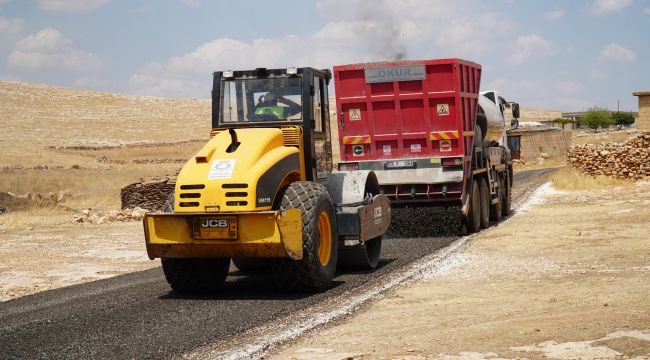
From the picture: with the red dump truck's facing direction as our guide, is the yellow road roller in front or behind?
behind

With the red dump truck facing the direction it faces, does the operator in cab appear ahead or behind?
behind

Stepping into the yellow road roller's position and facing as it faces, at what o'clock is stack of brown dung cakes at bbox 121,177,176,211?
The stack of brown dung cakes is roughly at 10 o'clock from the yellow road roller.

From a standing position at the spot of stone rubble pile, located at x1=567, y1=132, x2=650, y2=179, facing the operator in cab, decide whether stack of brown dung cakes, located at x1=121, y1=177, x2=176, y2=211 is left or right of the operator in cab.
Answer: right

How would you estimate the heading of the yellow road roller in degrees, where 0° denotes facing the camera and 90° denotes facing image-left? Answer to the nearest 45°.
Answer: approximately 225°

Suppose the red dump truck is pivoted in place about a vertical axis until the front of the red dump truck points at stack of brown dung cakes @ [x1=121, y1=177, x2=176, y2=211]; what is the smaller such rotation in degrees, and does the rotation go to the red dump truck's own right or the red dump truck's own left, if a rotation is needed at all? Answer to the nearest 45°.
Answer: approximately 45° to the red dump truck's own left

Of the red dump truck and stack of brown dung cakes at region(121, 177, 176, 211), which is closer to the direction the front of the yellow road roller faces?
the red dump truck

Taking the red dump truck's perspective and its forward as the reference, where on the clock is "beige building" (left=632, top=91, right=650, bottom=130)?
The beige building is roughly at 1 o'clock from the red dump truck.

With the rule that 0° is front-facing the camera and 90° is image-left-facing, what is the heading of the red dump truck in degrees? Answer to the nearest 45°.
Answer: approximately 180°

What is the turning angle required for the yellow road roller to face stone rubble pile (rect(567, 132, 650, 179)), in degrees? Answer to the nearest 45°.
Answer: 0° — it already faces it
